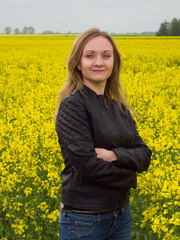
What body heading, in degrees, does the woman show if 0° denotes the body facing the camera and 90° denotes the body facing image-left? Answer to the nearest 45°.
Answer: approximately 315°
